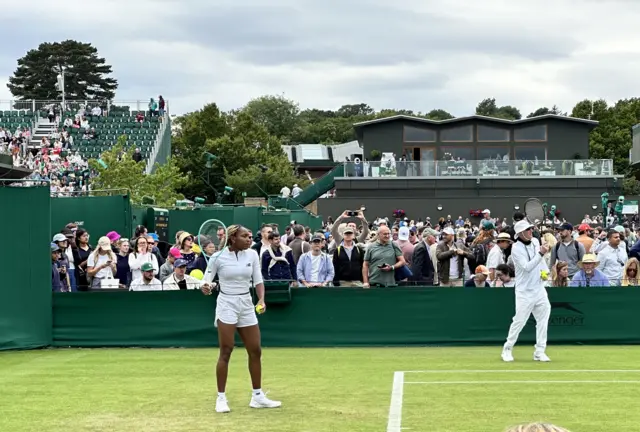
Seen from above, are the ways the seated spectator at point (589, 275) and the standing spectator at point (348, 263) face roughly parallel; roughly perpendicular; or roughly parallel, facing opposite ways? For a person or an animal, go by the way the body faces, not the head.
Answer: roughly parallel

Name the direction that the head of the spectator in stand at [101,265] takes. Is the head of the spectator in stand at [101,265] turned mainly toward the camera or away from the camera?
toward the camera

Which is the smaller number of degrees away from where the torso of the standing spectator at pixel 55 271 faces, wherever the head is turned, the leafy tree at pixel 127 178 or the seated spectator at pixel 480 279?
the seated spectator

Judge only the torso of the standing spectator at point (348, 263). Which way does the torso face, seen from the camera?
toward the camera

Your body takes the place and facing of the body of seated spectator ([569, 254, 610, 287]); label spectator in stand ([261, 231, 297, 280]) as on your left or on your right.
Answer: on your right

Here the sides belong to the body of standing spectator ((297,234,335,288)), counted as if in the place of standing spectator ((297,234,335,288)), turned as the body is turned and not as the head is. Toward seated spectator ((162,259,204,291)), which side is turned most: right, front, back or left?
right

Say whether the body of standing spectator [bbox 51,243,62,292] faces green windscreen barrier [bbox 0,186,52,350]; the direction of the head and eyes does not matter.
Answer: no

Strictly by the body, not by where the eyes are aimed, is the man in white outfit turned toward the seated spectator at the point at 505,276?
no

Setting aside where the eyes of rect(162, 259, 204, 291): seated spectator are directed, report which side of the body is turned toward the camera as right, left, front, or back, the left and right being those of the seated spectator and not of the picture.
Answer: front

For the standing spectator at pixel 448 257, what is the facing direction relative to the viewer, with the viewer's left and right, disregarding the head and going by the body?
facing the viewer

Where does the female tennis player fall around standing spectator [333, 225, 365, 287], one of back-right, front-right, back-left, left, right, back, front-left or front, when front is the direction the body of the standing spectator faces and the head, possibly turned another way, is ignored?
front

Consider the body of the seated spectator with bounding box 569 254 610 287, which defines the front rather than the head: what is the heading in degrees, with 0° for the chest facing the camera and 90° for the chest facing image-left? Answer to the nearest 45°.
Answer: approximately 0°

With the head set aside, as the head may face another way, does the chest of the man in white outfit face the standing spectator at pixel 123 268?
no

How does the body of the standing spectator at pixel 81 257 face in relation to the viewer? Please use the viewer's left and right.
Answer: facing the viewer and to the right of the viewer

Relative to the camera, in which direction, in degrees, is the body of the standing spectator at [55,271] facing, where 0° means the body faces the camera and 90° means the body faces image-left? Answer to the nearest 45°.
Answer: approximately 315°

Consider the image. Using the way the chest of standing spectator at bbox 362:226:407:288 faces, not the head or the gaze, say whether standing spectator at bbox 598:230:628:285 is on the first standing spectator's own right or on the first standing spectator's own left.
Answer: on the first standing spectator's own left

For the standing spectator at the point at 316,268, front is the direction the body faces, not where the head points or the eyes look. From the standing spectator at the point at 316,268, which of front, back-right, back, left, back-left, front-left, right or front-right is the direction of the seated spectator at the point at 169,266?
right
